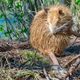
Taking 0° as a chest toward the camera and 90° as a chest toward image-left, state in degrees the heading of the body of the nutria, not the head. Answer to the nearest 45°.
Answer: approximately 270°
